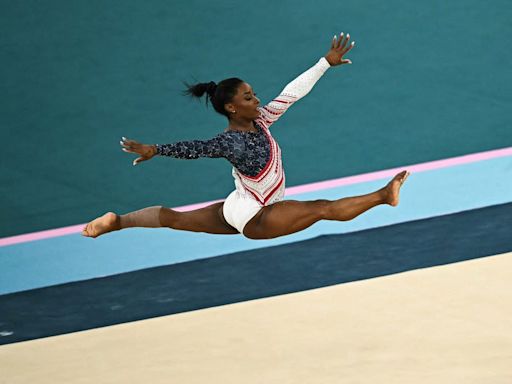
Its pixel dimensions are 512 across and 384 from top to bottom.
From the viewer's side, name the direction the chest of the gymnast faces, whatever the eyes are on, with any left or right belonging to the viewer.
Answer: facing the viewer and to the right of the viewer

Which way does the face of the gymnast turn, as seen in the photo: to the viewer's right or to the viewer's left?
to the viewer's right
